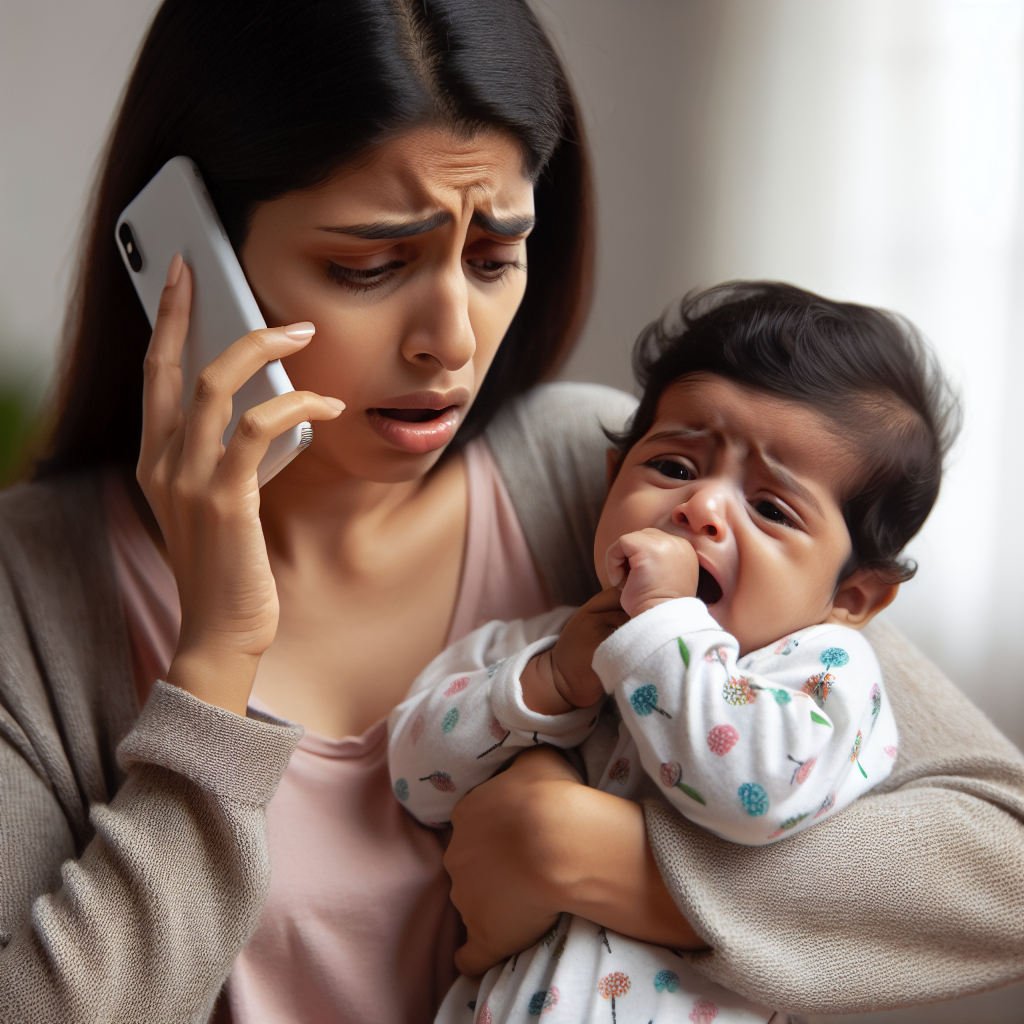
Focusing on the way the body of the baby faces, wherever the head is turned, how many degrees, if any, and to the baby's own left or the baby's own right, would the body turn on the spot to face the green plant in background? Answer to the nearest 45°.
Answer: approximately 90° to the baby's own right

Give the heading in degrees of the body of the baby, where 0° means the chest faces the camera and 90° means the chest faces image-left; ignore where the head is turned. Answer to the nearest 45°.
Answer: approximately 45°

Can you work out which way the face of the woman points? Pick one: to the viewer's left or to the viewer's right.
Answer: to the viewer's right

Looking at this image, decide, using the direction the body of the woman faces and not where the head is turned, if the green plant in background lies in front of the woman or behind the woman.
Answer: behind

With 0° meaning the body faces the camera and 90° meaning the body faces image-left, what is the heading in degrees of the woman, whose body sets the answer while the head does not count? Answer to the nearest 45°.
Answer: approximately 315°

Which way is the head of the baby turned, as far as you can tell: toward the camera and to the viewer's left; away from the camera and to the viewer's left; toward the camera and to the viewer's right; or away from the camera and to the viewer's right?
toward the camera and to the viewer's left
